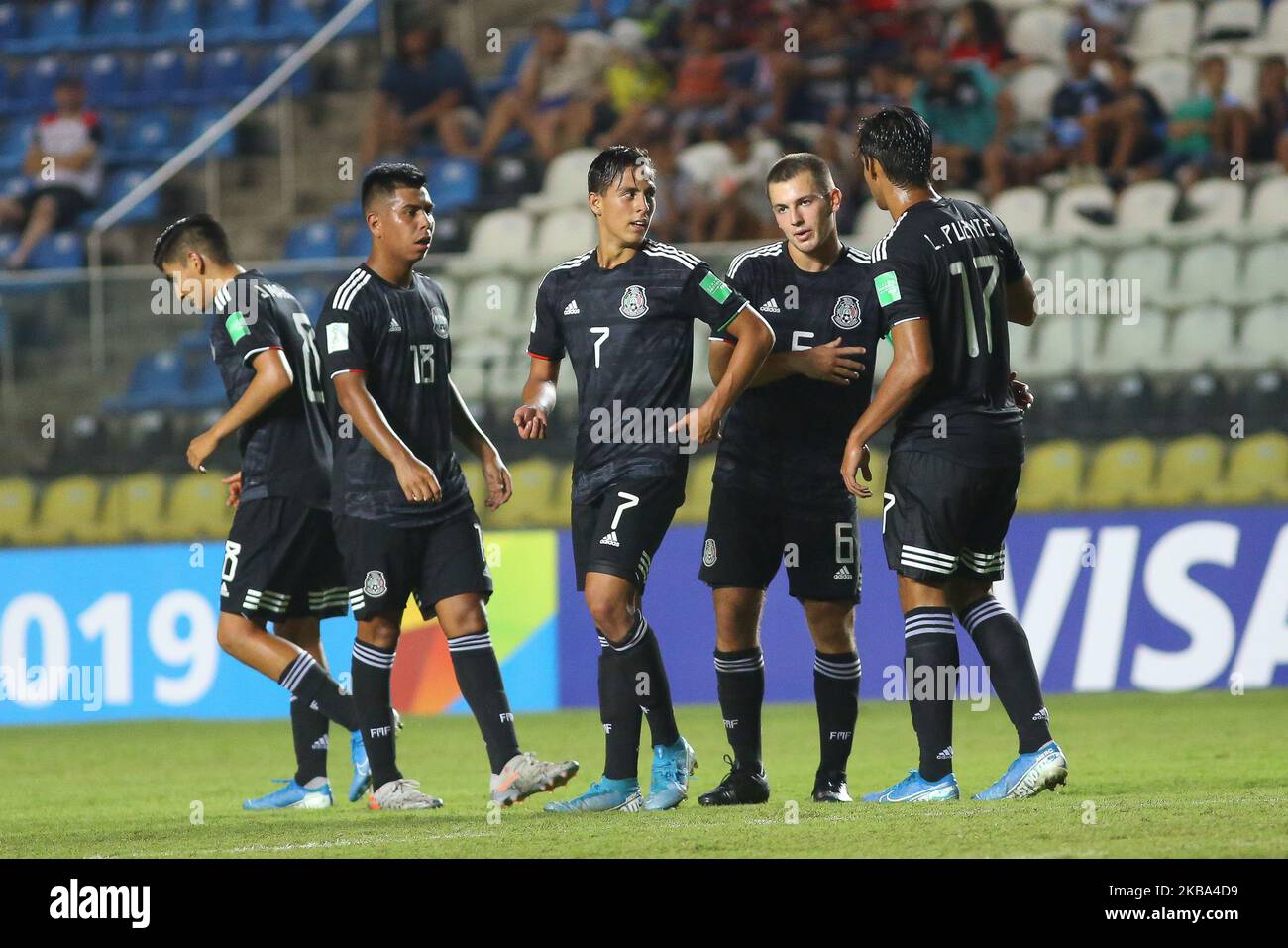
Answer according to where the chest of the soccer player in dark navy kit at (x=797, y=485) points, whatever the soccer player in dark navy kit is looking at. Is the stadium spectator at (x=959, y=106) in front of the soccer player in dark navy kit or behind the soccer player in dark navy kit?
behind

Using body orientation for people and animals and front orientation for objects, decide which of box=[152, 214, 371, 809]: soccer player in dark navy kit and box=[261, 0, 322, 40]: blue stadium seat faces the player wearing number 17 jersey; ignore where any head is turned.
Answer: the blue stadium seat

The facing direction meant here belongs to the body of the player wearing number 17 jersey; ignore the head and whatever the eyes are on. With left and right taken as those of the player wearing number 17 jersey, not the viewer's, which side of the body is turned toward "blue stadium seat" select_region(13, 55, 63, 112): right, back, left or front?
front

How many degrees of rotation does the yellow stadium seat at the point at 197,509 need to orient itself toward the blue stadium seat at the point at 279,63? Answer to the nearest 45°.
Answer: approximately 180°

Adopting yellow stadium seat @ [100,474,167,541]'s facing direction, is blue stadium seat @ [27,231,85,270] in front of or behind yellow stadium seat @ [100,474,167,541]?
behind

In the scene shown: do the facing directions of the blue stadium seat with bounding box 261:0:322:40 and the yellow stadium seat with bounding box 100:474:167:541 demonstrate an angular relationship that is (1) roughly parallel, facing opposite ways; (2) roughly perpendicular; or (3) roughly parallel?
roughly parallel

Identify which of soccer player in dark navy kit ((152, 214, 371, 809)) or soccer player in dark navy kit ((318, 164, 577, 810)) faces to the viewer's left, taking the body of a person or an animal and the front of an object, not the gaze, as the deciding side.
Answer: soccer player in dark navy kit ((152, 214, 371, 809))

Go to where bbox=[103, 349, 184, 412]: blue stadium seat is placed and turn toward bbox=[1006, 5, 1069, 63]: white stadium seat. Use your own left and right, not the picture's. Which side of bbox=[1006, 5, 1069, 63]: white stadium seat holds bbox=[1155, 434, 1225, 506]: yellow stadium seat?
right

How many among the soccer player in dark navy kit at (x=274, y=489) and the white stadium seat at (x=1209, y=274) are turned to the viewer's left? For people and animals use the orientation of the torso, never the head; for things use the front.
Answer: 1

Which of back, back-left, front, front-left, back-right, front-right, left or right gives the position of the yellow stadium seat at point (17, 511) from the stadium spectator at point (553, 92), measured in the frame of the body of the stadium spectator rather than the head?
front

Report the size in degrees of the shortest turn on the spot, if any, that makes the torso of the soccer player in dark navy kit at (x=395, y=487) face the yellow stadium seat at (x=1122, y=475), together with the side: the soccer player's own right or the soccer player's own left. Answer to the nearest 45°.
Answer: approximately 90° to the soccer player's own left

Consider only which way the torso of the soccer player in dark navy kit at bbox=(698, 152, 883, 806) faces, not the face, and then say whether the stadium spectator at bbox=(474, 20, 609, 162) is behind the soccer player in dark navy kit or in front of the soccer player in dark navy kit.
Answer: behind

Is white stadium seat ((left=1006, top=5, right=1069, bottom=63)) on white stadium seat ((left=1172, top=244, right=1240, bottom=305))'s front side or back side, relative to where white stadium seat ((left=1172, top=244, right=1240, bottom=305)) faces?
on the back side

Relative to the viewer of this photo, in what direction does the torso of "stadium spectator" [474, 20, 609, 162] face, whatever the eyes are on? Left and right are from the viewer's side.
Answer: facing the viewer and to the left of the viewer

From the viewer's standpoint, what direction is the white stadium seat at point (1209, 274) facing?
toward the camera

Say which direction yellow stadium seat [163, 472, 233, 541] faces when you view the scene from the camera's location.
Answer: facing the viewer

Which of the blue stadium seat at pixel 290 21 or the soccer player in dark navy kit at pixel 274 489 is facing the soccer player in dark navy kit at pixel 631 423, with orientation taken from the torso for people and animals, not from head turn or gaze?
the blue stadium seat

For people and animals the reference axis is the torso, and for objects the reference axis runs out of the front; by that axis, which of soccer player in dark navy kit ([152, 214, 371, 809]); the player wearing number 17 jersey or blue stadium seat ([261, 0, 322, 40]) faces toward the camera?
the blue stadium seat

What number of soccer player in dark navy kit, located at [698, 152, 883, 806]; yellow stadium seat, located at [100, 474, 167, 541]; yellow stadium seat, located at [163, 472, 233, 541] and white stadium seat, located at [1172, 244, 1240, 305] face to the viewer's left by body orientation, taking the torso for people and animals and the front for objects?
0

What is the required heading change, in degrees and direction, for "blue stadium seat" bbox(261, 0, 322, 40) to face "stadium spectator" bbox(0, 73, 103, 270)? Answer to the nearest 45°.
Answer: approximately 45° to its right

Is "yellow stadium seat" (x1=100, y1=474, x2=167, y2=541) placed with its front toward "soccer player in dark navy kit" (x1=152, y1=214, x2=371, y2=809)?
yes

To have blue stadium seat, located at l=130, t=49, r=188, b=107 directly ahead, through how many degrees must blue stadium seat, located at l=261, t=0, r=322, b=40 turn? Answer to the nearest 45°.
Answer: approximately 90° to its right
